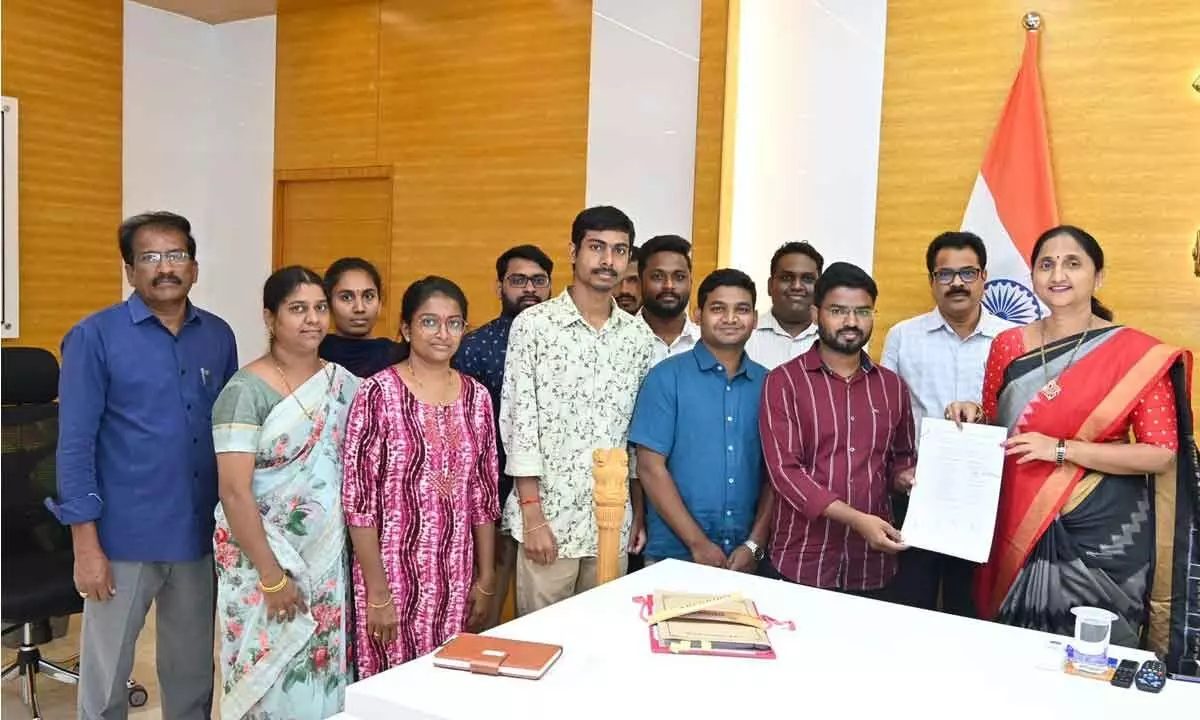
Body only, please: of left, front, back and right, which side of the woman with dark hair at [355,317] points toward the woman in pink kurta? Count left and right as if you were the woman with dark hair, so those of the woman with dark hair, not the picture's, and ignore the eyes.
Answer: front

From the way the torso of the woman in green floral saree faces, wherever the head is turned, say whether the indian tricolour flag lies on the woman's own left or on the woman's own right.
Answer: on the woman's own left

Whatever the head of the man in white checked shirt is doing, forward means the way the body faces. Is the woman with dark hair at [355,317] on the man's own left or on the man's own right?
on the man's own right

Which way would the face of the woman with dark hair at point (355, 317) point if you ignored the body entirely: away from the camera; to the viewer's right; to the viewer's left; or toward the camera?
toward the camera

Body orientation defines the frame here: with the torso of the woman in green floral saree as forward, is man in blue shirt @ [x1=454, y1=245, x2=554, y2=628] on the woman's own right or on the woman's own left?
on the woman's own left

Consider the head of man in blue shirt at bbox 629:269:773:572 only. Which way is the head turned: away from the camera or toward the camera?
toward the camera

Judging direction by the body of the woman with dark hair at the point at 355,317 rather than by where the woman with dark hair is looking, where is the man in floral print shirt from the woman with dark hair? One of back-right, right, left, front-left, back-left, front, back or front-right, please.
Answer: front-left

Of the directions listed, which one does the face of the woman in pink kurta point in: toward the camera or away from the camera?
toward the camera

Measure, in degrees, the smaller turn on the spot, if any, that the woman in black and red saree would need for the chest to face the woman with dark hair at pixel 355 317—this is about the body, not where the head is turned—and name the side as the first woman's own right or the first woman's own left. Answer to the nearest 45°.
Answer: approximately 45° to the first woman's own right

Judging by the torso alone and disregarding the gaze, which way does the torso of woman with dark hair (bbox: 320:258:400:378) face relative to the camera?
toward the camera

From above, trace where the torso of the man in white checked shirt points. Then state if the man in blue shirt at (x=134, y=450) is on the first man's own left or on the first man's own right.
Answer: on the first man's own right

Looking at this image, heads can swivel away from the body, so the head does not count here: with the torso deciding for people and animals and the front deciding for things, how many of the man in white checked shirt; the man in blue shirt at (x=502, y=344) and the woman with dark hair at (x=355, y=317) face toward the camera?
3

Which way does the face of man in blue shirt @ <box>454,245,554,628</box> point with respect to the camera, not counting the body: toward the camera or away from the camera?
toward the camera

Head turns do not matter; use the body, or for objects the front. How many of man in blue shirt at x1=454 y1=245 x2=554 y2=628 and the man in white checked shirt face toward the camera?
2

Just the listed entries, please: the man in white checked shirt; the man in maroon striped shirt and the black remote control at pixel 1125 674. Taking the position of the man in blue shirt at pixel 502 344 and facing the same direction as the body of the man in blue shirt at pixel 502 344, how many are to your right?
0

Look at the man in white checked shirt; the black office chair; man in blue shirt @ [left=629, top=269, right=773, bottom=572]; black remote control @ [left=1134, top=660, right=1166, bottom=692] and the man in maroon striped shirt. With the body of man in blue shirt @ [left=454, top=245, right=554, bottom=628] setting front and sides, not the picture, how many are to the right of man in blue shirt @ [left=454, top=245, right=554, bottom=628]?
1
